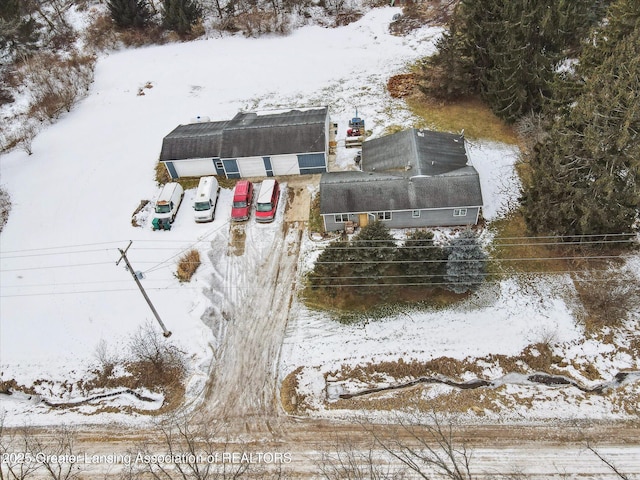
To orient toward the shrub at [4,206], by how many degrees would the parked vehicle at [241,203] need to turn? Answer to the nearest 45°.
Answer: approximately 135° to its right

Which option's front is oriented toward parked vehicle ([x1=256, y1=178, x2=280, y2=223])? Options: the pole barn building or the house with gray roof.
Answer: the pole barn building

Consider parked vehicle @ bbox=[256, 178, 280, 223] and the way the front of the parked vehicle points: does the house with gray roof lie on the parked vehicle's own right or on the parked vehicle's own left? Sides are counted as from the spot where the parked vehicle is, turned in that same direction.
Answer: on the parked vehicle's own left

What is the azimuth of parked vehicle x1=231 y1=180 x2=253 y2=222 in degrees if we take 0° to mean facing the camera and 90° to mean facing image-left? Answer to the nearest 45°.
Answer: approximately 0°

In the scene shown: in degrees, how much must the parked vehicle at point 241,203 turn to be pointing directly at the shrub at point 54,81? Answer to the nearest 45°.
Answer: approximately 135° to its right

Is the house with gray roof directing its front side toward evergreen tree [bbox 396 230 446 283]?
yes

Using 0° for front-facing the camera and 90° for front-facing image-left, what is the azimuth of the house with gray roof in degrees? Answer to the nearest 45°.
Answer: approximately 0°
